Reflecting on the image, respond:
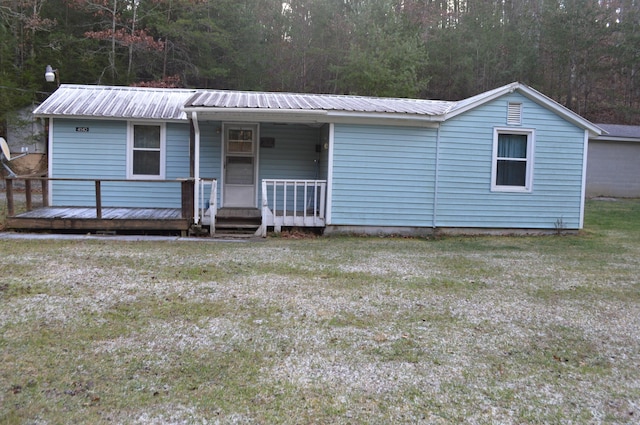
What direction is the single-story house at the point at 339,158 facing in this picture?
toward the camera

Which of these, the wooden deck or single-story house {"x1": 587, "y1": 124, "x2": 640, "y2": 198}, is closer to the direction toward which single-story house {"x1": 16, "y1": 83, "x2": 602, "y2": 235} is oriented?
the wooden deck

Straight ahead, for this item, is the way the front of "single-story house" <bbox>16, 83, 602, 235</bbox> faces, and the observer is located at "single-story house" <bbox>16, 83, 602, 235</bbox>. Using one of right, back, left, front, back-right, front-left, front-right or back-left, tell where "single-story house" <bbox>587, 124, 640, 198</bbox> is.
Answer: back-left

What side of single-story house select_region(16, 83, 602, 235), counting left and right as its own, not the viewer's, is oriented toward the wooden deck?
right
